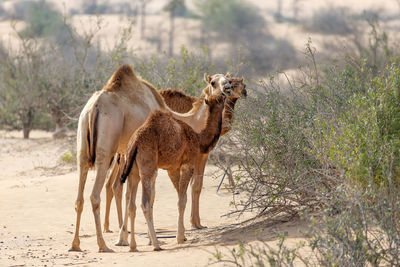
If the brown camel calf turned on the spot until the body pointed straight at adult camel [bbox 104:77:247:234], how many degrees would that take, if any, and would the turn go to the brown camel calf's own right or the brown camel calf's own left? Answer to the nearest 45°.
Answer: approximately 45° to the brown camel calf's own left

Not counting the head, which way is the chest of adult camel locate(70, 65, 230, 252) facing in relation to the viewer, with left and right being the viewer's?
facing away from the viewer and to the right of the viewer

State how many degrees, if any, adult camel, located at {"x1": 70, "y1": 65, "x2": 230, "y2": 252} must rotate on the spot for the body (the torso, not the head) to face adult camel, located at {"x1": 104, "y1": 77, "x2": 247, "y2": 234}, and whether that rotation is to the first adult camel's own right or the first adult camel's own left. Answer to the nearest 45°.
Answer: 0° — it already faces it

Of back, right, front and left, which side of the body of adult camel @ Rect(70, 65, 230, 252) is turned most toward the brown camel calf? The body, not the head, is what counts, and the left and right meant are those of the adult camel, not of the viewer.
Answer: right

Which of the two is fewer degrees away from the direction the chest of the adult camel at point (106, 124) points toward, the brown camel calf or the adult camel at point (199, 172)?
the adult camel

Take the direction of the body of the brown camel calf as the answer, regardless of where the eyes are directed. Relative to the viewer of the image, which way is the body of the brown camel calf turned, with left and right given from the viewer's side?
facing away from the viewer and to the right of the viewer
